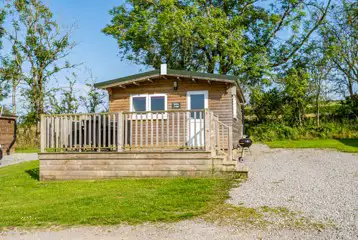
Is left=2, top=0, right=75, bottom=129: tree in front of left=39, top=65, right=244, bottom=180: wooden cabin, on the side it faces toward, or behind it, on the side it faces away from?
behind

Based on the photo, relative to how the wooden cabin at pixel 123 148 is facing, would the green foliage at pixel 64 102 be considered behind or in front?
behind

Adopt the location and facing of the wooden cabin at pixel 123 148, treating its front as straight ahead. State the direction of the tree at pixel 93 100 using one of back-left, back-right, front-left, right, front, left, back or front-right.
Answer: back

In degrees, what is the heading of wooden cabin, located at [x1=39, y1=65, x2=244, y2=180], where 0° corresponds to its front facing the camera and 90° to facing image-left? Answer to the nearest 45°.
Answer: approximately 0°

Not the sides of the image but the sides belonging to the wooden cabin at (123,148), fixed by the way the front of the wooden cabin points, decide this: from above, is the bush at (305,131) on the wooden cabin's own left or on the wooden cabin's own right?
on the wooden cabin's own left

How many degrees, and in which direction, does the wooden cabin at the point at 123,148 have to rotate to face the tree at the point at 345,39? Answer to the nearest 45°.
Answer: approximately 135° to its left

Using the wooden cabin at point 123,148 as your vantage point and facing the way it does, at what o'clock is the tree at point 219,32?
The tree is roughly at 7 o'clock from the wooden cabin.

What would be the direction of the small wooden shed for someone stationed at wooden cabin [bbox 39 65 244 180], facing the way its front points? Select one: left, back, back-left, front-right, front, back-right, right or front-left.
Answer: back-right
